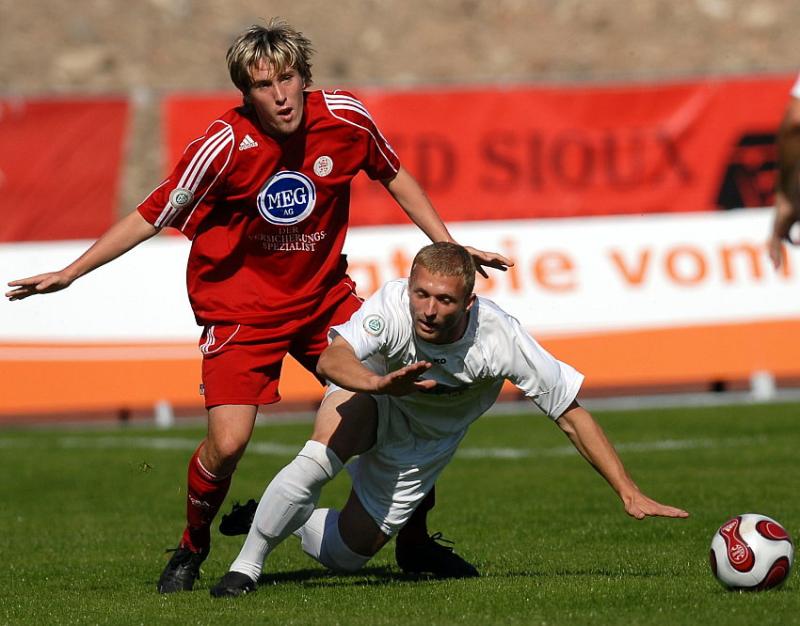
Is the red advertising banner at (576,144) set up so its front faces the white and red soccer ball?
yes

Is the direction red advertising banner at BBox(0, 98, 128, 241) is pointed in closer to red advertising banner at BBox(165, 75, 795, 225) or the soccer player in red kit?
the soccer player in red kit

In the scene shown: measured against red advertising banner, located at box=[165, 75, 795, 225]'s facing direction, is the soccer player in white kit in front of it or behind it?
in front

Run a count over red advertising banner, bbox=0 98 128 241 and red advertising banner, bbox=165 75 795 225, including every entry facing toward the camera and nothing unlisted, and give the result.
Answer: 2

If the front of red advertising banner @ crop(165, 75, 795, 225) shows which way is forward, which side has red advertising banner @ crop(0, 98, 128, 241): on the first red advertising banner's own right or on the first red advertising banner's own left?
on the first red advertising banner's own right

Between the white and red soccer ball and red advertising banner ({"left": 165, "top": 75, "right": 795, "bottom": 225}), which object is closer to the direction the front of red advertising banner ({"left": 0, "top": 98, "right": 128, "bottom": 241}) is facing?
the white and red soccer ball

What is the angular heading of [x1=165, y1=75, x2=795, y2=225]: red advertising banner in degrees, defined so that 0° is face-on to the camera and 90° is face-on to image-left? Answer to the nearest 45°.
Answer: approximately 0°

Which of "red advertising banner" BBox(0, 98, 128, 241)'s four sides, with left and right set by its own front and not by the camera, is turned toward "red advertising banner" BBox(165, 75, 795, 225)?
left

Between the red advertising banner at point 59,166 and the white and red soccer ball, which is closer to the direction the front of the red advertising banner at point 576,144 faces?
the white and red soccer ball

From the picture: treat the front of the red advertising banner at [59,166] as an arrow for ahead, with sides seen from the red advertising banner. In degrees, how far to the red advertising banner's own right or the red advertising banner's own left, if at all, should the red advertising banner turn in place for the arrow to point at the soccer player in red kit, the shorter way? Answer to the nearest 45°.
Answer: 0° — it already faces them

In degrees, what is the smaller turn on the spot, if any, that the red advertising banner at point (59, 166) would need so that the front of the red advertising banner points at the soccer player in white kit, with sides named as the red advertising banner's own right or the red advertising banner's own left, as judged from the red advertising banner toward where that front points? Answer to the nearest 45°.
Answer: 0° — it already faces them

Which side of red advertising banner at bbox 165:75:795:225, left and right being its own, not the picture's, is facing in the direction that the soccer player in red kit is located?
front

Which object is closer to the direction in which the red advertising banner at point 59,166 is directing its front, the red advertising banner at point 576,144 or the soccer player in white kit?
the soccer player in white kit
